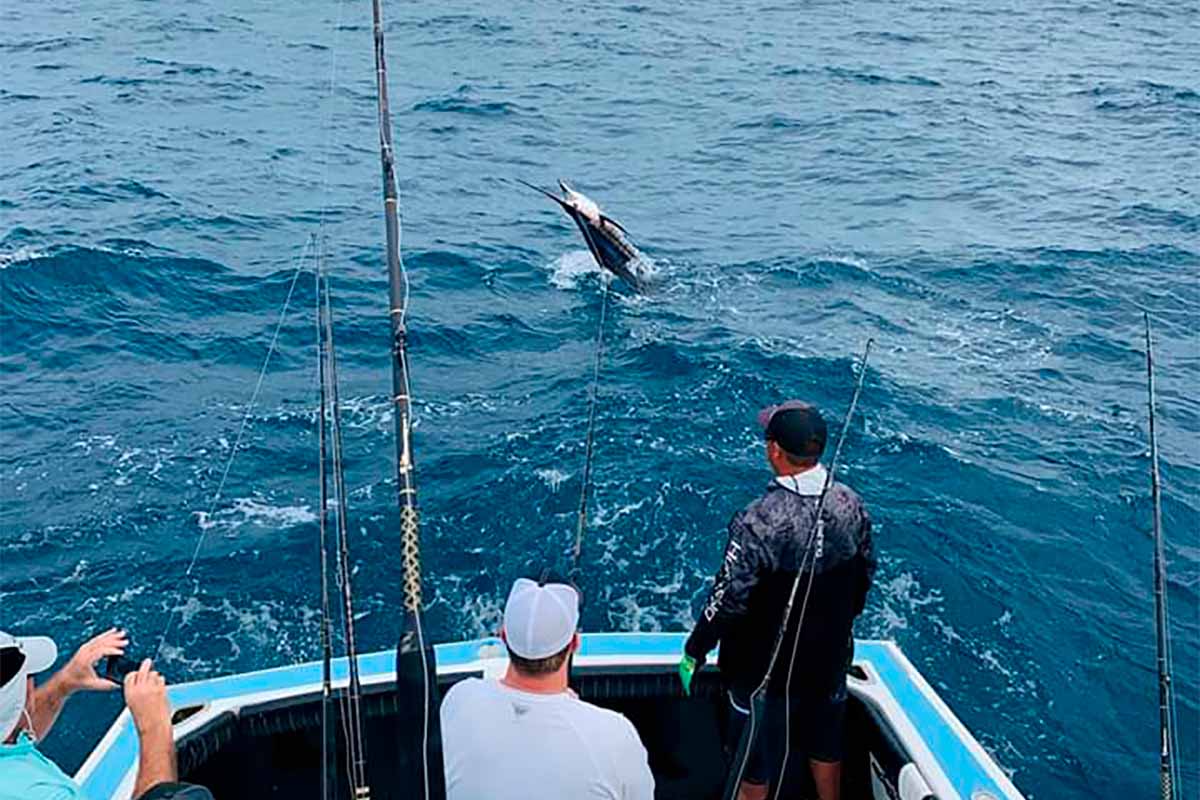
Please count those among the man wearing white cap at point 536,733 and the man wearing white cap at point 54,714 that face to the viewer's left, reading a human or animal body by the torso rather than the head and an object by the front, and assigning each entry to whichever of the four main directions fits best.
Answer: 0

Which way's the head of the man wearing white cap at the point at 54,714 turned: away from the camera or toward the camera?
away from the camera

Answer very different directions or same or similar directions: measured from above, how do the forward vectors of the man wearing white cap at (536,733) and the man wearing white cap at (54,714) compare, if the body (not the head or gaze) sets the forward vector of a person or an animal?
same or similar directions

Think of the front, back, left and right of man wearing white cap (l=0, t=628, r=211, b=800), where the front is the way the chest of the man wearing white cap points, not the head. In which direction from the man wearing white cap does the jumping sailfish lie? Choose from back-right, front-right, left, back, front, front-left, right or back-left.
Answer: front

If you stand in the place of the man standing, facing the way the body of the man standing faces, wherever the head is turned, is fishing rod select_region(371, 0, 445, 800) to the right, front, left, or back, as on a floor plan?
left

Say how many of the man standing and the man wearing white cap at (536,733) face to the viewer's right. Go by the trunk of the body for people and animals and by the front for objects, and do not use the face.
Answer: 0

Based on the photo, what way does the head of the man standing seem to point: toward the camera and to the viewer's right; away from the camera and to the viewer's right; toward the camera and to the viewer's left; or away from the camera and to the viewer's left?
away from the camera and to the viewer's left

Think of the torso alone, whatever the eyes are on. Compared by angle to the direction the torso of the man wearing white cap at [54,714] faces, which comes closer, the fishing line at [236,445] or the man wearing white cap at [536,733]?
the fishing line

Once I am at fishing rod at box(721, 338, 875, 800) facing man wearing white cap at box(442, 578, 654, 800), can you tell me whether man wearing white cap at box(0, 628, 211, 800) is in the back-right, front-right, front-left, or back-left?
front-right

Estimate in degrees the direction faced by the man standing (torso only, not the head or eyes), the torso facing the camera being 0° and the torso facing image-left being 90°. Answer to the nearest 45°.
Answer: approximately 135°

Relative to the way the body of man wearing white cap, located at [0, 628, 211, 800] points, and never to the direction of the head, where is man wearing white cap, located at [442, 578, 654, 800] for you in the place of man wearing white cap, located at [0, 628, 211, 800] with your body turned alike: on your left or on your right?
on your right

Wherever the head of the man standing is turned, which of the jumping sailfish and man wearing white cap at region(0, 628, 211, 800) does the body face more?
the jumping sailfish

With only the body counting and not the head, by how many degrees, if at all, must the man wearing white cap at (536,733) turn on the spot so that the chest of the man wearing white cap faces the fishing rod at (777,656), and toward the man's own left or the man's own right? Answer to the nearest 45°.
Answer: approximately 45° to the man's own right

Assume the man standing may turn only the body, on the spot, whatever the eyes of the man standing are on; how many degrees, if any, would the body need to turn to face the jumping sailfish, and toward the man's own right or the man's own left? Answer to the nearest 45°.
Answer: approximately 45° to the man's own right

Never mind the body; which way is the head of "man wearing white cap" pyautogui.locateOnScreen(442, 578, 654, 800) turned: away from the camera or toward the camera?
away from the camera

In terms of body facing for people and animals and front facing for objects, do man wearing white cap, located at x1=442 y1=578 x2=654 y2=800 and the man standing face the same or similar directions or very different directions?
same or similar directions

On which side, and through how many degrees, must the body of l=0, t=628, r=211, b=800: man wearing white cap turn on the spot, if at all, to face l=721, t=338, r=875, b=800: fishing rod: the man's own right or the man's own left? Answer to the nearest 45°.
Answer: approximately 45° to the man's own right

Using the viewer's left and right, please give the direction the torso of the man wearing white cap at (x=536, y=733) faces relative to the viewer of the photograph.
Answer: facing away from the viewer

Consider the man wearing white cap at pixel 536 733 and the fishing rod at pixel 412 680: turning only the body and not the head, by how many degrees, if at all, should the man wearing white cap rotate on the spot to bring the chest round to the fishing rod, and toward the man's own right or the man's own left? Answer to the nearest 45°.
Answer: approximately 45° to the man's own left
